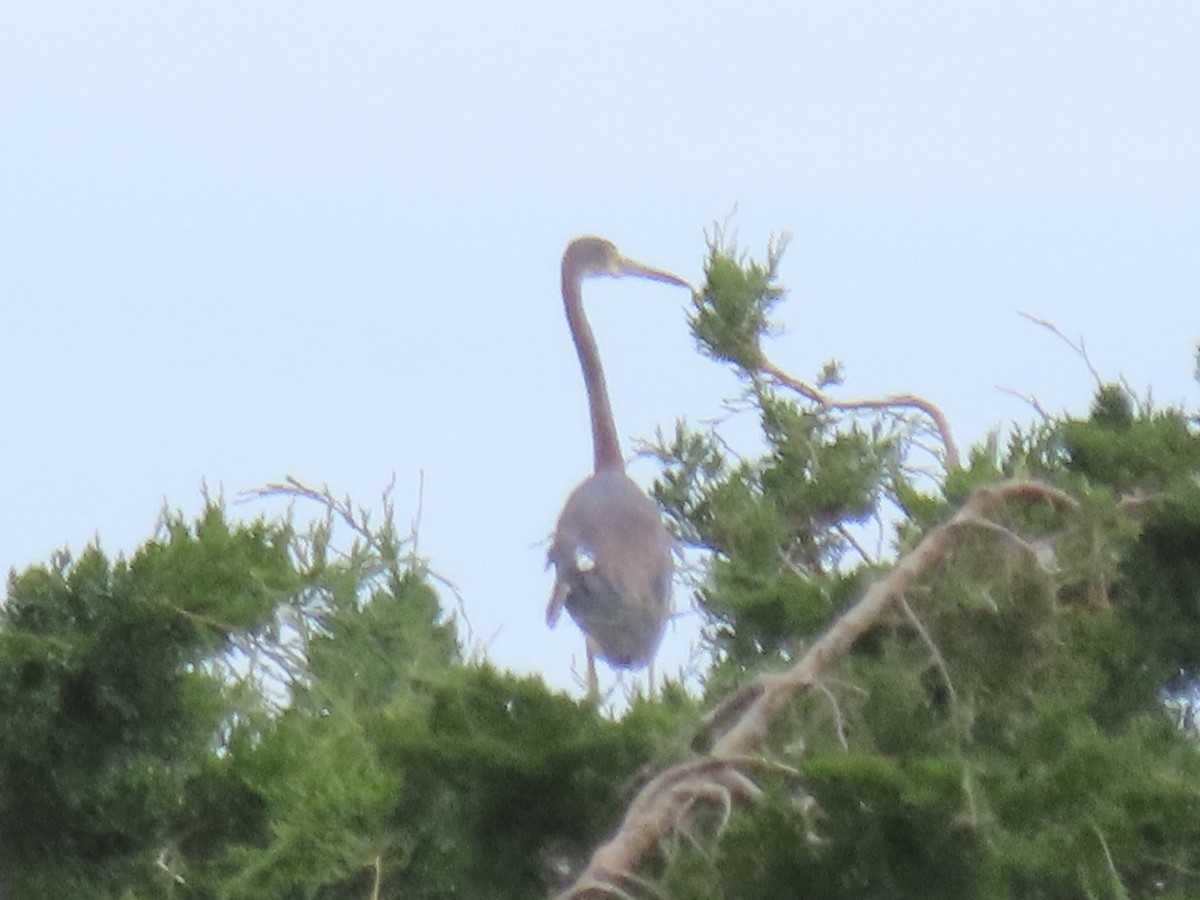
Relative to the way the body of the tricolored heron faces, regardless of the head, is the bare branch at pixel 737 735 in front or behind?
behind

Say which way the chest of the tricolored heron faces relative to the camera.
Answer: away from the camera
